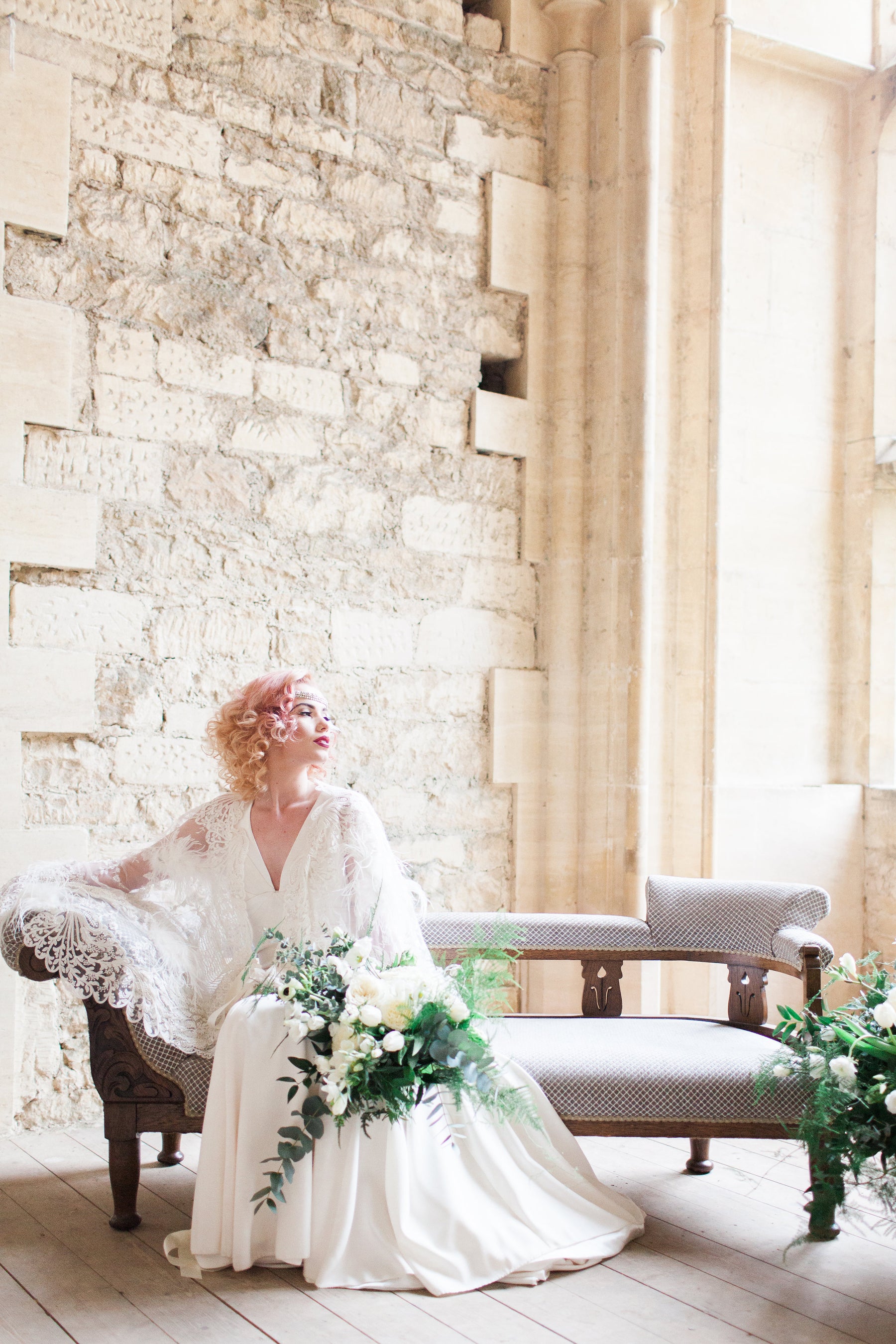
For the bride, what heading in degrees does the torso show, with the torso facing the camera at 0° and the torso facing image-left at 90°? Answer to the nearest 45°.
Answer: approximately 0°

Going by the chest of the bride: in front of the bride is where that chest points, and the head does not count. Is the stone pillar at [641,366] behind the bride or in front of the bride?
behind

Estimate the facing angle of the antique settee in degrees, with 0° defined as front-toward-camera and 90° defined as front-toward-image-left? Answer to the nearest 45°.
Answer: approximately 0°

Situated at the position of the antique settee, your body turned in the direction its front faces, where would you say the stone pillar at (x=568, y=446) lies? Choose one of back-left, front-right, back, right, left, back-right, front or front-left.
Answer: back

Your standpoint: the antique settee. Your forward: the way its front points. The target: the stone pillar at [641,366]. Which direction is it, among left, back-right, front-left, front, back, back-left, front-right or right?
back

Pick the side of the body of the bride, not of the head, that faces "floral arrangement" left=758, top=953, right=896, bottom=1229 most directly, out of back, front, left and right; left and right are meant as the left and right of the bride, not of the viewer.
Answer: left
